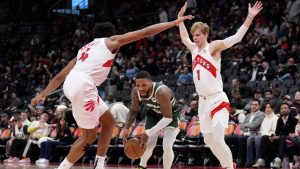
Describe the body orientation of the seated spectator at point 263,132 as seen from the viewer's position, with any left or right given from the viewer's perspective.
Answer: facing the viewer and to the left of the viewer

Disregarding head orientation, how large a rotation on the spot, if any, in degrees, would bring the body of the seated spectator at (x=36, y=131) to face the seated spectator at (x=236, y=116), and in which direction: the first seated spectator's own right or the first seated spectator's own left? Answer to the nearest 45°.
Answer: approximately 90° to the first seated spectator's own left

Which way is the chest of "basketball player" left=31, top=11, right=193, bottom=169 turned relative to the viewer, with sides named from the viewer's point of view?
facing away from the viewer and to the right of the viewer

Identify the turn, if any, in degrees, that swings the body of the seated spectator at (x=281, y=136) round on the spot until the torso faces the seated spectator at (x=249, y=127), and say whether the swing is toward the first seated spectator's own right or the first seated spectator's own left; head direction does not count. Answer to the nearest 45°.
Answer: approximately 90° to the first seated spectator's own right

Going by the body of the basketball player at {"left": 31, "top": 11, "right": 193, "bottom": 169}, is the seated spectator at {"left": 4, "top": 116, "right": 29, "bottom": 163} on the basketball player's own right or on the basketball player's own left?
on the basketball player's own left

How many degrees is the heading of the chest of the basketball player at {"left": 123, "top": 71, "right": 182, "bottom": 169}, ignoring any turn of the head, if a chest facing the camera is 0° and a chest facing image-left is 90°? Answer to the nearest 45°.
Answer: approximately 45°

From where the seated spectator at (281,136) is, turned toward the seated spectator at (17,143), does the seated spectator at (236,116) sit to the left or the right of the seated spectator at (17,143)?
right

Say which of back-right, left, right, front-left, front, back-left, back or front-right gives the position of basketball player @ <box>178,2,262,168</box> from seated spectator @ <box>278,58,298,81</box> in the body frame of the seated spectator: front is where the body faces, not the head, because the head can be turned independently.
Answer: front-left

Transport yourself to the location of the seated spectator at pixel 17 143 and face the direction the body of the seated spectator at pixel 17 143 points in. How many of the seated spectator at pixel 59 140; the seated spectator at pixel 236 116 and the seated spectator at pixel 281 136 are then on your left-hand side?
3

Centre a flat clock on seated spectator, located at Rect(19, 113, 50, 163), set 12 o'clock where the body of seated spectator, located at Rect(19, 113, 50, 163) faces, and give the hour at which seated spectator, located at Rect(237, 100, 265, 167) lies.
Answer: seated spectator, located at Rect(237, 100, 265, 167) is roughly at 9 o'clock from seated spectator, located at Rect(19, 113, 50, 163).
